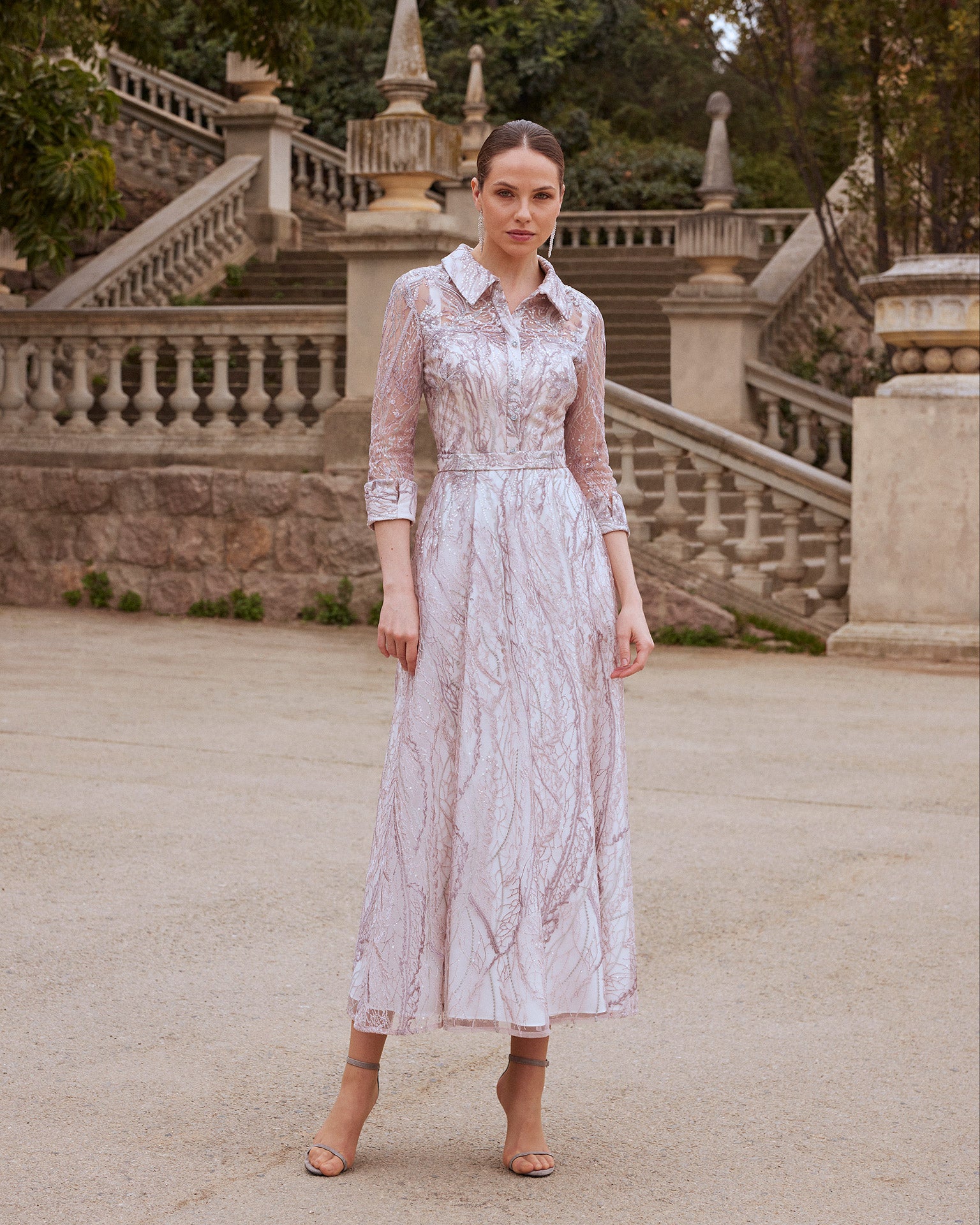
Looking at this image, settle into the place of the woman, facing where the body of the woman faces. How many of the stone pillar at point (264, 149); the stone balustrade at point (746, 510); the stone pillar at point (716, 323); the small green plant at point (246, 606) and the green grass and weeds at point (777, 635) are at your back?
5

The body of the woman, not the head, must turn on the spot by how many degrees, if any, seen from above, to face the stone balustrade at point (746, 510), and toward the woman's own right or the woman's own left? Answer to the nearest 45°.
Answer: approximately 180°

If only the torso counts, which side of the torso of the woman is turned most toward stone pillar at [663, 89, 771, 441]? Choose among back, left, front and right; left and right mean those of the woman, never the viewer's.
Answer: back

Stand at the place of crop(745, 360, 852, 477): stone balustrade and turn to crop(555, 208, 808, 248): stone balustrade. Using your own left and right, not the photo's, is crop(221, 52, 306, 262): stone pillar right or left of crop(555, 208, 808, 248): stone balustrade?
left

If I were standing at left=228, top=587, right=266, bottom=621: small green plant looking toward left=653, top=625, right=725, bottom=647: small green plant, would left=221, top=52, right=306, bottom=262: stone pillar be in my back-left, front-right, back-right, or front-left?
back-left

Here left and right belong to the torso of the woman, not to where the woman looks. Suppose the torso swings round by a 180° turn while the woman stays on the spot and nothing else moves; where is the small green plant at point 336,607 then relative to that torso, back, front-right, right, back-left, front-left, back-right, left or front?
front

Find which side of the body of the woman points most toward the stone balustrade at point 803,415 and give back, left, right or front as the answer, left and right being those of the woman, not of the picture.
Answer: back

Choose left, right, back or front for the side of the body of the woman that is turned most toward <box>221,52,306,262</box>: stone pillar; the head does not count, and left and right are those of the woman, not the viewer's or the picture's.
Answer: back

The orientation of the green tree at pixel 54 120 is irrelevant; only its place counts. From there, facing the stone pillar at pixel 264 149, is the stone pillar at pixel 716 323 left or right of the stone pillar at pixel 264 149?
right

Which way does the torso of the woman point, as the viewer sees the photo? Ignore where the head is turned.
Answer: toward the camera

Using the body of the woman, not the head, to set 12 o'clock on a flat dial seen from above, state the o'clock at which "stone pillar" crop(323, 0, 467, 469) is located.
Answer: The stone pillar is roughly at 6 o'clock from the woman.

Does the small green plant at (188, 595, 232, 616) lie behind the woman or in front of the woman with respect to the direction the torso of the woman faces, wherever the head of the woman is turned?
behind

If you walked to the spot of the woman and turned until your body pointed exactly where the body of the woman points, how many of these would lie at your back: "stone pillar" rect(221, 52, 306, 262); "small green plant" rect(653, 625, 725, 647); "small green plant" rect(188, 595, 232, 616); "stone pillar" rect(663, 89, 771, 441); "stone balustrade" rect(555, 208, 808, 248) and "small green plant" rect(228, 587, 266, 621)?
6

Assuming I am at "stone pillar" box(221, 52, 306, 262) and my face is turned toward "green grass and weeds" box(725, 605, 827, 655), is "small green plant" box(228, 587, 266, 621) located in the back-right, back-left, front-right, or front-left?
front-right

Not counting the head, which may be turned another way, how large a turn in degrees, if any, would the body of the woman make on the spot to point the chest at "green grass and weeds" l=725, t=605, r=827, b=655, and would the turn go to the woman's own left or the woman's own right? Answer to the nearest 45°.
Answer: approximately 180°

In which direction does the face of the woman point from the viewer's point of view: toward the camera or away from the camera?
toward the camera

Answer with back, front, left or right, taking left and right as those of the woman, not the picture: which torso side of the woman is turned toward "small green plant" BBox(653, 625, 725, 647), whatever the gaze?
back
